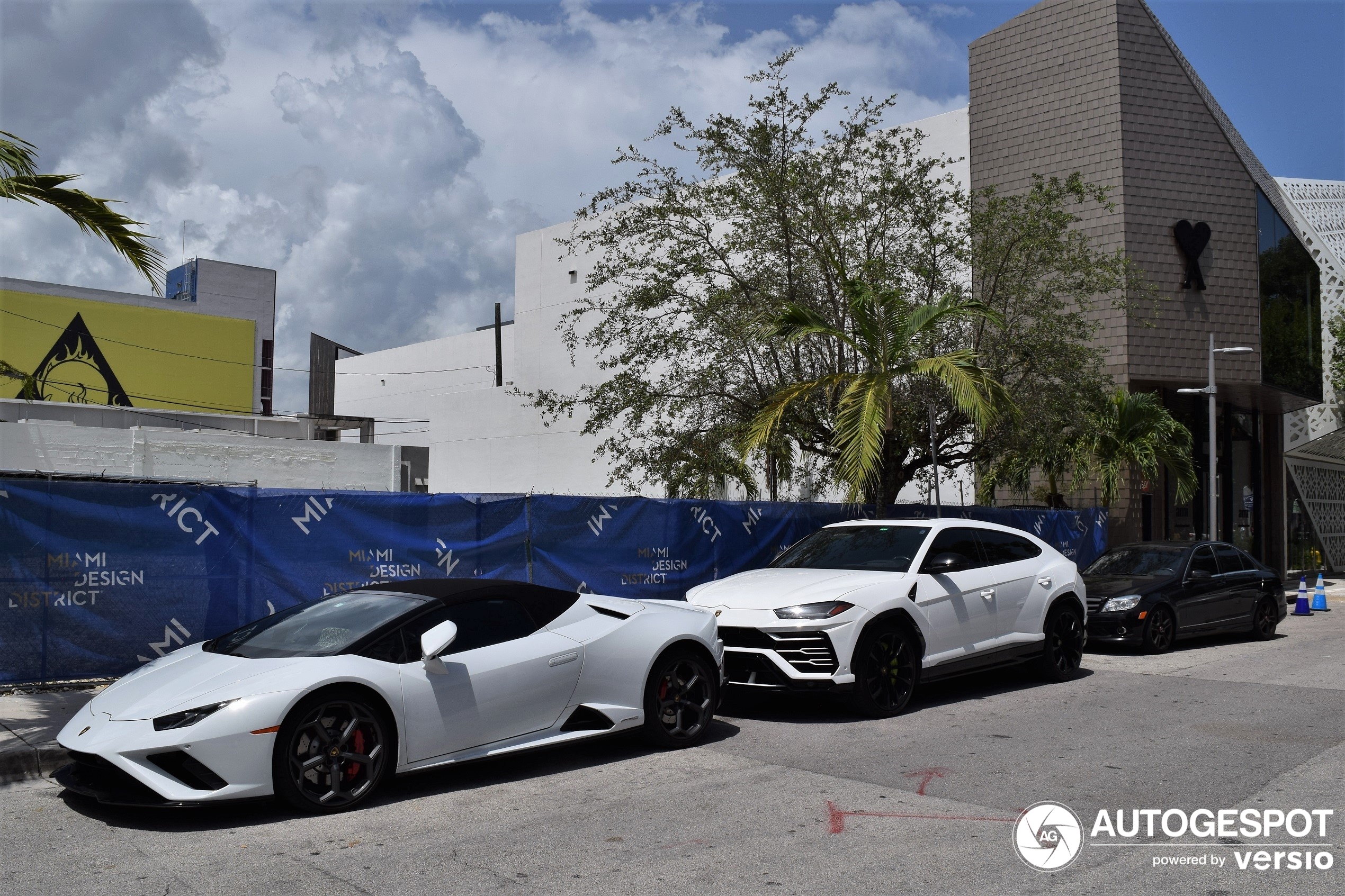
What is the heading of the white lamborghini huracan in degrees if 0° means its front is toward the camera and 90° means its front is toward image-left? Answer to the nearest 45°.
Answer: approximately 45°

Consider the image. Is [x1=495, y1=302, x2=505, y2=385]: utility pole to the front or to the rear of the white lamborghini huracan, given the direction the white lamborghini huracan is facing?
to the rear

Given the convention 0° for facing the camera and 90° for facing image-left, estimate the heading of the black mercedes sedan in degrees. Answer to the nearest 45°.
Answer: approximately 45°

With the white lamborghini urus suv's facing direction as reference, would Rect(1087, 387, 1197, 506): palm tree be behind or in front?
behind

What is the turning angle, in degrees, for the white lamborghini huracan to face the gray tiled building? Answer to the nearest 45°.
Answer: approximately 180°

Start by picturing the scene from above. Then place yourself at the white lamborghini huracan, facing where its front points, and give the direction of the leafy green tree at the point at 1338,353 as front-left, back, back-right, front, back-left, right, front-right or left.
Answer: back

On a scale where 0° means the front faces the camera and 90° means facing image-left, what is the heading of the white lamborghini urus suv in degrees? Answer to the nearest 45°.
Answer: approximately 45°
